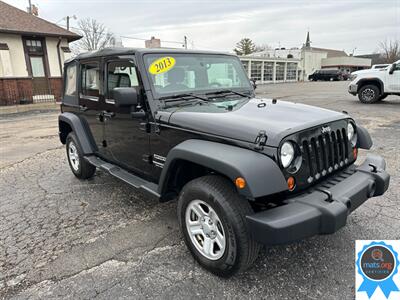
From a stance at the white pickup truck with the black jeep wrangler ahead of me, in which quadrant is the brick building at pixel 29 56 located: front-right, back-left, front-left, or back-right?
front-right

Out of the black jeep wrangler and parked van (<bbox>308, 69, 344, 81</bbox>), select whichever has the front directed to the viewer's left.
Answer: the parked van

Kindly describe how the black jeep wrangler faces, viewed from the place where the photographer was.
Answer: facing the viewer and to the right of the viewer

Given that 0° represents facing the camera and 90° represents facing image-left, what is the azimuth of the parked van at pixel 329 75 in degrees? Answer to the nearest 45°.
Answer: approximately 90°

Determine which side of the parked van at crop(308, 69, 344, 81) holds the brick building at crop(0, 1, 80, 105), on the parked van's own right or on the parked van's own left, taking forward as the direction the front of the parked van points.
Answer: on the parked van's own left

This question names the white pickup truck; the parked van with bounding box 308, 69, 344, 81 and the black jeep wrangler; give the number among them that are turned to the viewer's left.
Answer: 2

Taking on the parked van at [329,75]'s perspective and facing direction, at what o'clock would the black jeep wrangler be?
The black jeep wrangler is roughly at 9 o'clock from the parked van.

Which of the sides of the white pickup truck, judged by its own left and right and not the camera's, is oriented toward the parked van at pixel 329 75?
right

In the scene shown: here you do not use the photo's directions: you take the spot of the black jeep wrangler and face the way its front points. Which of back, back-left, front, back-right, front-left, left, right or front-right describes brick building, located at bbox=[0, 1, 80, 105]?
back

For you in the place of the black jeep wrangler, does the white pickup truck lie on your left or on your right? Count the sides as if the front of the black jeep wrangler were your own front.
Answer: on your left

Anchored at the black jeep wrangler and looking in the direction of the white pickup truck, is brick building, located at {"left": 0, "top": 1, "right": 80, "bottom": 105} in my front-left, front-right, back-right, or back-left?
front-left

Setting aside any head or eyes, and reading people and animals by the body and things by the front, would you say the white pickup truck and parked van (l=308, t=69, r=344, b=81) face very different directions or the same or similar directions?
same or similar directions

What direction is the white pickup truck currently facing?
to the viewer's left

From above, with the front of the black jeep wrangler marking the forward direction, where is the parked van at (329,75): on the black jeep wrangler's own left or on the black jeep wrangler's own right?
on the black jeep wrangler's own left

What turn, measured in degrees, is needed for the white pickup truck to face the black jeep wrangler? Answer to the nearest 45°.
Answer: approximately 90° to its left

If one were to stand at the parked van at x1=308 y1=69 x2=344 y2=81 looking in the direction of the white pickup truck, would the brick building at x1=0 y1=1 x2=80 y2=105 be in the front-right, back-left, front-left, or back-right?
front-right

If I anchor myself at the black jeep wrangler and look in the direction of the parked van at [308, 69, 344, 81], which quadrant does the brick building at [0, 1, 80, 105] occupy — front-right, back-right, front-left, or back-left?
front-left
